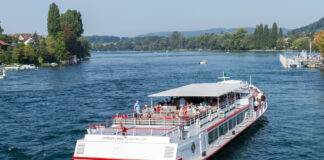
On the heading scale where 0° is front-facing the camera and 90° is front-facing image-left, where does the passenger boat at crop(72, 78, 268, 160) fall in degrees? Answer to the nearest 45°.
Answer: approximately 225°
